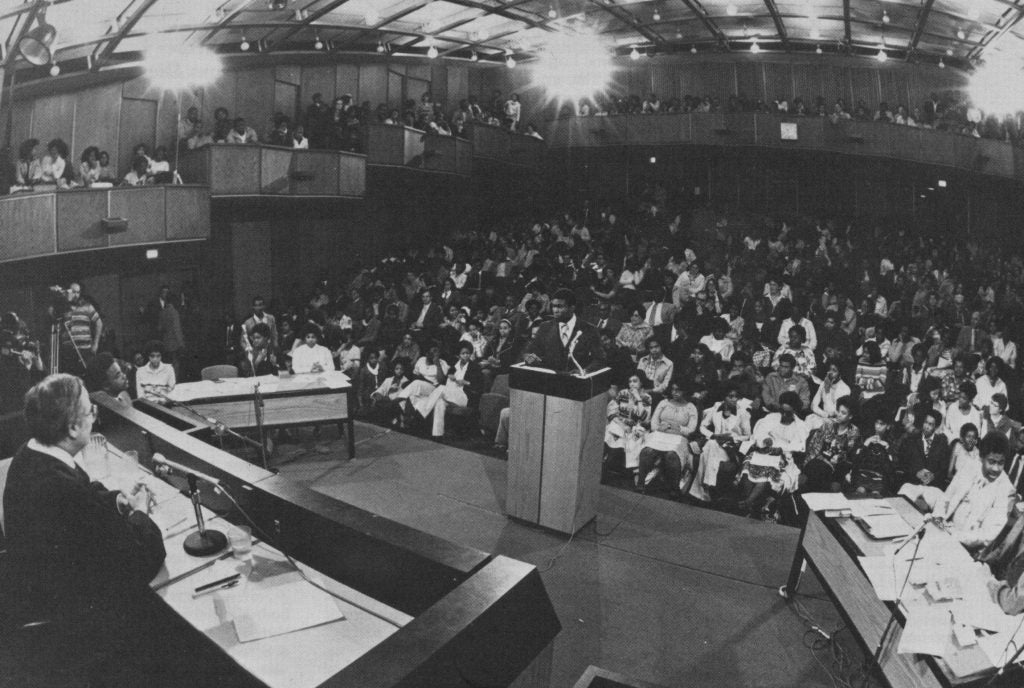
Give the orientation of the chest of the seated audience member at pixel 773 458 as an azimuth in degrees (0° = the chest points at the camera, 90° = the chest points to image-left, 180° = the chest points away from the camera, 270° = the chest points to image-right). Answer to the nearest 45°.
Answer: approximately 45°

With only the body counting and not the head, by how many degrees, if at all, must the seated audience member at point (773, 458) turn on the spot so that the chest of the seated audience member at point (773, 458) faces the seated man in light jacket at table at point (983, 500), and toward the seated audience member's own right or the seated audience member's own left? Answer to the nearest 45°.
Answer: approximately 90° to the seated audience member's own left

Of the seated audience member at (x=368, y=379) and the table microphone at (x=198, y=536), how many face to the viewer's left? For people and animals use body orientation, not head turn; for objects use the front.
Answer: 1

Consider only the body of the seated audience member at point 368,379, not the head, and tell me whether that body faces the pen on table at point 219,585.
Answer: yes

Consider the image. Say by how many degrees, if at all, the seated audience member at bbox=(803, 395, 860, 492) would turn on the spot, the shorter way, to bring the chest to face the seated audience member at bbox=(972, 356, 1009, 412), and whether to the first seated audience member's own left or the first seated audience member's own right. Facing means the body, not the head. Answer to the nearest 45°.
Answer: approximately 180°

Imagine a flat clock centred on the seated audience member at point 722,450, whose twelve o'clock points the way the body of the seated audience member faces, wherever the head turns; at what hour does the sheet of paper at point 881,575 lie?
The sheet of paper is roughly at 10 o'clock from the seated audience member.

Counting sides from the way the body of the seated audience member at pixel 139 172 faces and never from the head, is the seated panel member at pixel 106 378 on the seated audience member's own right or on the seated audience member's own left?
on the seated audience member's own right

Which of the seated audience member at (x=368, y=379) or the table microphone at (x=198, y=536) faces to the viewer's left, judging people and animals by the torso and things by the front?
the table microphone
